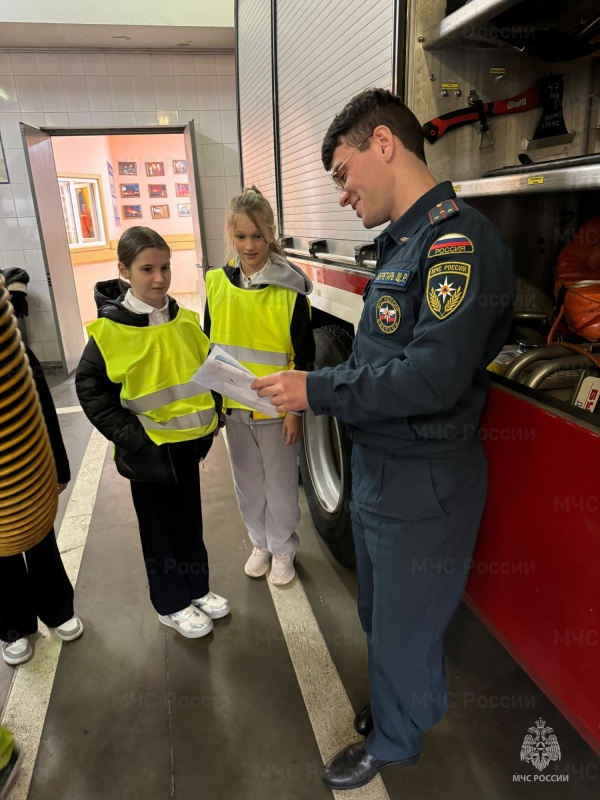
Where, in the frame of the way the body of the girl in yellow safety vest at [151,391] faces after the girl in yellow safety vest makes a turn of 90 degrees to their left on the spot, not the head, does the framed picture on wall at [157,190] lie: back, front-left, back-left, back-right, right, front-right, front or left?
front-left

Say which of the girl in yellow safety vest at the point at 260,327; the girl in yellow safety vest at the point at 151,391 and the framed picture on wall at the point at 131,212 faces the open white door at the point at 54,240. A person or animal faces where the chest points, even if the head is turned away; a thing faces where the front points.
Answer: the framed picture on wall

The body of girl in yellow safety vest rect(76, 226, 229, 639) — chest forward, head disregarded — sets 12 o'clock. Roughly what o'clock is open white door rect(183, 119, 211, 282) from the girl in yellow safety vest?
The open white door is roughly at 8 o'clock from the girl in yellow safety vest.

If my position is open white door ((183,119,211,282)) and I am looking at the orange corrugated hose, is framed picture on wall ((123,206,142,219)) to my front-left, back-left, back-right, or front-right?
back-right

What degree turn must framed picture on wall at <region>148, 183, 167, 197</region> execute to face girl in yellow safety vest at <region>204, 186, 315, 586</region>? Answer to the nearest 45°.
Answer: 0° — it already faces them

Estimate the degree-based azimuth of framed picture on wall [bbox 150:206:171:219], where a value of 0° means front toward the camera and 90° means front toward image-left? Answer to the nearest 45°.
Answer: approximately 0°

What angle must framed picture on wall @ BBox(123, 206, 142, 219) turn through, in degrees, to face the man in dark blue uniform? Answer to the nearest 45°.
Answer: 0° — it already faces them

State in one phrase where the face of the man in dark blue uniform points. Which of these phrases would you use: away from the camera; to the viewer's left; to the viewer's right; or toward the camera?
to the viewer's left

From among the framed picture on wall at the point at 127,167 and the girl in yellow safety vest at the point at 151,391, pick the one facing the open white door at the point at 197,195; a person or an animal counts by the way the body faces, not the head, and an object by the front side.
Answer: the framed picture on wall

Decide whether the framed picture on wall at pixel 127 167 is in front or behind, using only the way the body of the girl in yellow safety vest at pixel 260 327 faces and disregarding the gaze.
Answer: behind

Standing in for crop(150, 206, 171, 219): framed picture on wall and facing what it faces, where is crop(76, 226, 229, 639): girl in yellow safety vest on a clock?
The girl in yellow safety vest is roughly at 12 o'clock from the framed picture on wall.
